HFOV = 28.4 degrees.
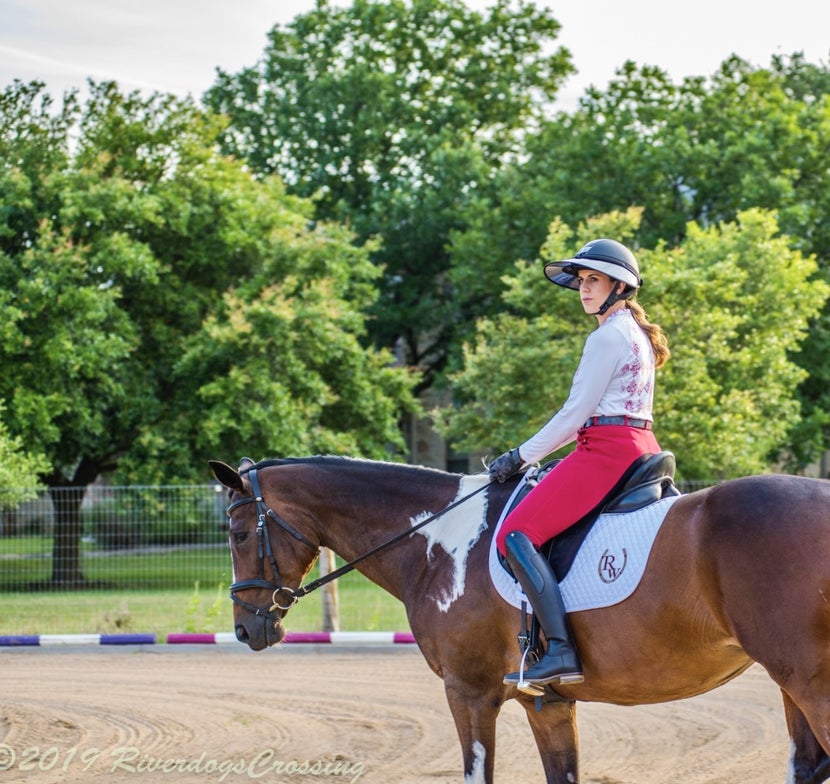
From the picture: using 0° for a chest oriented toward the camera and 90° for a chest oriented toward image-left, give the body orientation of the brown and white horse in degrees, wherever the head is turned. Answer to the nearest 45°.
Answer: approximately 90°

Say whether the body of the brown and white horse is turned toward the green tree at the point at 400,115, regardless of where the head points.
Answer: no

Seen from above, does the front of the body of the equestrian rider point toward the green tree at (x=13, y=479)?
no

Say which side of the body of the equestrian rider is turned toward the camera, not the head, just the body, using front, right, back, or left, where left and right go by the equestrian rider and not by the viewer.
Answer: left

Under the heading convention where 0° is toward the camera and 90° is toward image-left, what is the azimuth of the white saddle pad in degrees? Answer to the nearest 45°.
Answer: approximately 90°

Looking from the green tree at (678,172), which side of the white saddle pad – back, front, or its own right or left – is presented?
right

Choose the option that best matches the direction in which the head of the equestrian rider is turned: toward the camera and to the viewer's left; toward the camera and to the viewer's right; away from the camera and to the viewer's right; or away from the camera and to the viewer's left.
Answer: toward the camera and to the viewer's left

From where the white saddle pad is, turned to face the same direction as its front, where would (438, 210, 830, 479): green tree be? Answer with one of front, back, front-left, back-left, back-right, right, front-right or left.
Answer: right

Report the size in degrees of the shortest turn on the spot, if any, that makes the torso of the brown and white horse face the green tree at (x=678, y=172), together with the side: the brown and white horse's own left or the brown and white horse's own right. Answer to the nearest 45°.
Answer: approximately 90° to the brown and white horse's own right

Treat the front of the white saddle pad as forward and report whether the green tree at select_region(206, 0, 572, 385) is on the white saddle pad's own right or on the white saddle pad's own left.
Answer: on the white saddle pad's own right
